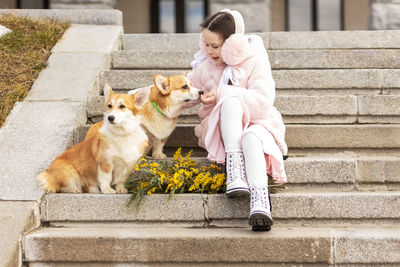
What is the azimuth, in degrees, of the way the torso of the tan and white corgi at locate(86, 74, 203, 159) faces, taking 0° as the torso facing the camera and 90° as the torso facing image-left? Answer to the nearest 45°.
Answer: approximately 315°

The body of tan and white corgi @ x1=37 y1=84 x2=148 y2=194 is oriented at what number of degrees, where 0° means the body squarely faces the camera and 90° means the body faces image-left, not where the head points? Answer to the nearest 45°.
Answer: approximately 315°
